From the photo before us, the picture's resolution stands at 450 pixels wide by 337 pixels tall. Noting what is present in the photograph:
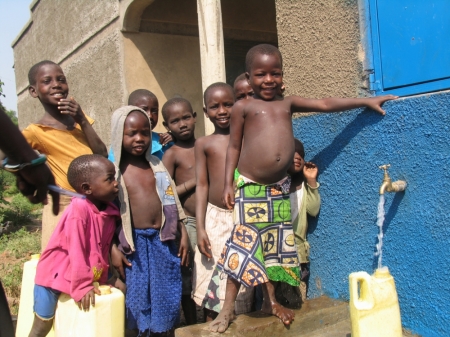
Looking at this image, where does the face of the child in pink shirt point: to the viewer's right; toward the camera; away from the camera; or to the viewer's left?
to the viewer's right

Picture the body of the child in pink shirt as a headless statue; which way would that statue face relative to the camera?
to the viewer's right

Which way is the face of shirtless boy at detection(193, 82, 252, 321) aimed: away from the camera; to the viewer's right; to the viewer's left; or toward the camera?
toward the camera

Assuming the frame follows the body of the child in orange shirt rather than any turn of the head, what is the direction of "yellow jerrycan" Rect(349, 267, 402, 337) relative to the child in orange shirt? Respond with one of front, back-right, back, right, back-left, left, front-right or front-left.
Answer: front

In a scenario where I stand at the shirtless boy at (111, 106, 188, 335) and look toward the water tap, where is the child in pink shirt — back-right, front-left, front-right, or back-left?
back-right
